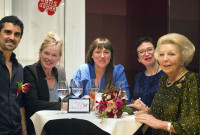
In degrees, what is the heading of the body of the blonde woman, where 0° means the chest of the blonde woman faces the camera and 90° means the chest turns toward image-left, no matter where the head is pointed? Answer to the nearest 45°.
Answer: approximately 315°

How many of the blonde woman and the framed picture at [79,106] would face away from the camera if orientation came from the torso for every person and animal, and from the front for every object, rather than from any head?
0

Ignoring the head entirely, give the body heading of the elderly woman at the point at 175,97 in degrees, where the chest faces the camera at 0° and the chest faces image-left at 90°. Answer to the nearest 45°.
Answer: approximately 45°

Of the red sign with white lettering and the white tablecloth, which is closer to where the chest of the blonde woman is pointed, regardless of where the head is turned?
the white tablecloth

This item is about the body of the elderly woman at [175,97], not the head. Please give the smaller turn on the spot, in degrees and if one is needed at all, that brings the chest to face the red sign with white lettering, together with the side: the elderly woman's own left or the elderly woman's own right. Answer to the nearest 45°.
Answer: approximately 90° to the elderly woman's own right

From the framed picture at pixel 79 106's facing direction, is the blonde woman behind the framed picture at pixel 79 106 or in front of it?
behind

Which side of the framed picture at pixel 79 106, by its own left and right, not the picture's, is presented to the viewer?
front

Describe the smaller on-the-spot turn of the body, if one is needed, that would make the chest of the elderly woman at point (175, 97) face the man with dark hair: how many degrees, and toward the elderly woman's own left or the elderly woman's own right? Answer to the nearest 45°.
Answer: approximately 45° to the elderly woman's own right

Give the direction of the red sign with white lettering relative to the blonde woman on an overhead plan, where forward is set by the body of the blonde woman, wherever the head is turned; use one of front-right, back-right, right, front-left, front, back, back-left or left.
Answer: back-left

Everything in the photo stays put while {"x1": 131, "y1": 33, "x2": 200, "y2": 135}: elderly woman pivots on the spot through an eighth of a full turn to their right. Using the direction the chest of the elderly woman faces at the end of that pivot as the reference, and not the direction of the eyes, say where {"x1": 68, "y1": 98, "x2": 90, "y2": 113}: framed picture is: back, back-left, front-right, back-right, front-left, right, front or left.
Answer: front
